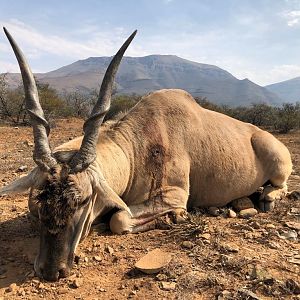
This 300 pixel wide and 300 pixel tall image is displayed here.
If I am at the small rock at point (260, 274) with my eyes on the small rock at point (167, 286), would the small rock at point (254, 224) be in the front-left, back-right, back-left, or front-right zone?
back-right

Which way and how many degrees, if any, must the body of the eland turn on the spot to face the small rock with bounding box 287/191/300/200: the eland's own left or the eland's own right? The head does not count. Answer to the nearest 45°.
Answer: approximately 180°

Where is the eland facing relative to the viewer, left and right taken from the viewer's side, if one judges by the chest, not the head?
facing the viewer and to the left of the viewer

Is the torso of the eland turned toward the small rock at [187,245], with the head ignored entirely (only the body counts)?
no

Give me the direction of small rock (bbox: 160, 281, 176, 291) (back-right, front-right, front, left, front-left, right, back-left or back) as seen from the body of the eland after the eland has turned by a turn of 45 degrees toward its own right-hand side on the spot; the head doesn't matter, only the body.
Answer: left

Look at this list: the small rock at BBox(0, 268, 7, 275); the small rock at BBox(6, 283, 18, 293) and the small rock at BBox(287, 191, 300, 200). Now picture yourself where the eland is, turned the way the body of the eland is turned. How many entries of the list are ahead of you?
2

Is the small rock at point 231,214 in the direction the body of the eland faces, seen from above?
no

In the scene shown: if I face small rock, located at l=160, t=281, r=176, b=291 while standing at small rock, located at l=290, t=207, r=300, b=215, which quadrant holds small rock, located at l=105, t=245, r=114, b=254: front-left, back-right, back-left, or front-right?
front-right

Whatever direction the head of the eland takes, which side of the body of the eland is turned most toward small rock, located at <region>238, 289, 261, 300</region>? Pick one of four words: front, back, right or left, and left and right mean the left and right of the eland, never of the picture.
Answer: left

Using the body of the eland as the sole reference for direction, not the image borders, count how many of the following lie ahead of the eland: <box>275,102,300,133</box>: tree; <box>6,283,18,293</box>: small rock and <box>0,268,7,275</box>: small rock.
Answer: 2

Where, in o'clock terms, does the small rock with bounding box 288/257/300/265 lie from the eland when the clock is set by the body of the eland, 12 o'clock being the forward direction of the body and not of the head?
The small rock is roughly at 9 o'clock from the eland.

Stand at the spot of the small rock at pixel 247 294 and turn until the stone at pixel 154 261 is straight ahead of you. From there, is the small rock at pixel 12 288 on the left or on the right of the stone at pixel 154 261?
left

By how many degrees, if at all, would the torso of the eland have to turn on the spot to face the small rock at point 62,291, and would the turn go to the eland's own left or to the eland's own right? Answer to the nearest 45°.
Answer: approximately 45° to the eland's own left

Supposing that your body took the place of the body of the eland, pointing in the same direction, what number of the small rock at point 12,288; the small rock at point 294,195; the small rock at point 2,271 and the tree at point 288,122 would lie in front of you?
2

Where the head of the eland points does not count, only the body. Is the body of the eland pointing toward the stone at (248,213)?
no
